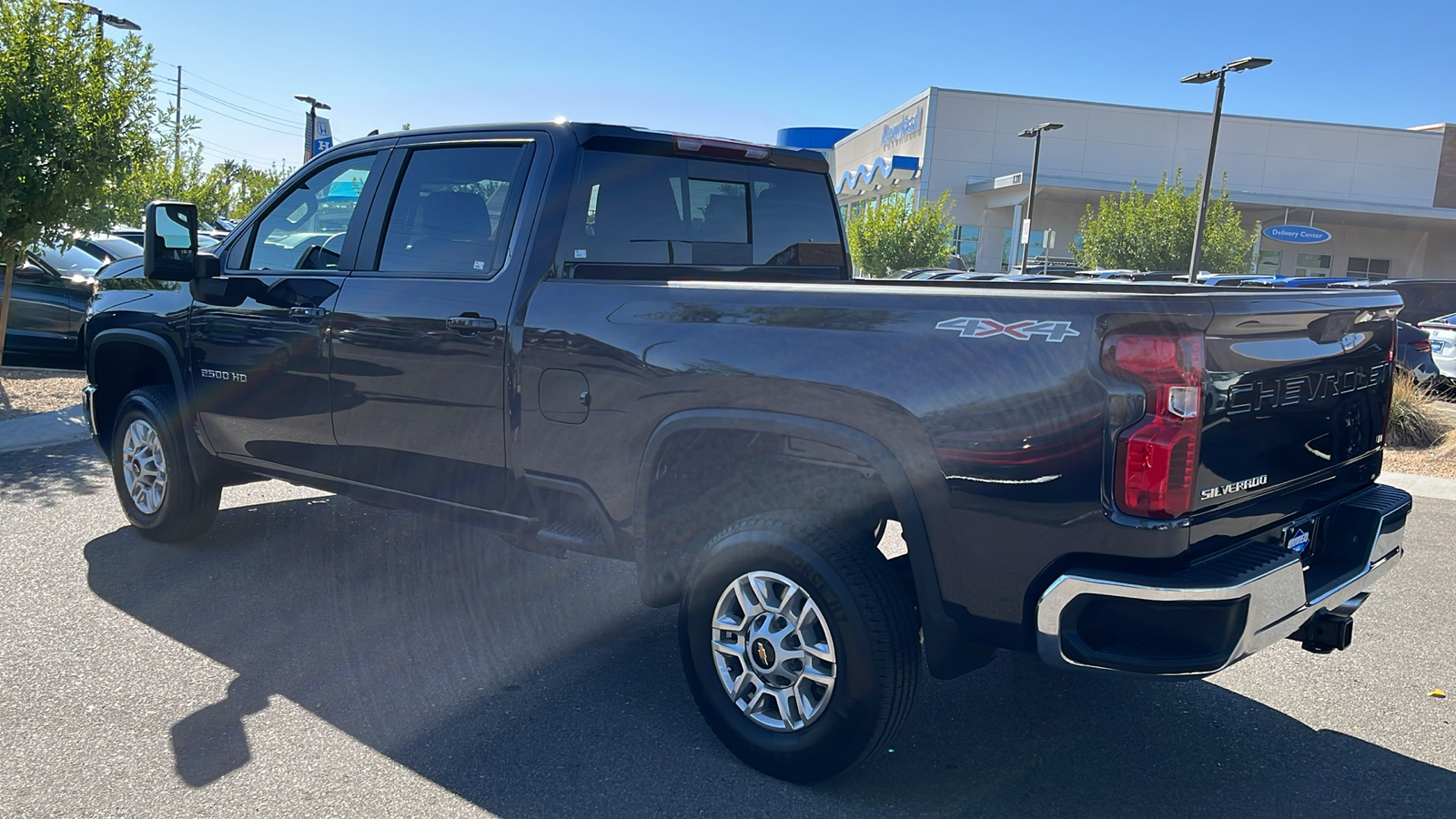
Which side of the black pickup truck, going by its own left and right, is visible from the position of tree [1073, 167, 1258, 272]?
right

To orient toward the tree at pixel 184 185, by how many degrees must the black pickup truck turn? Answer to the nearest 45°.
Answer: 0° — it already faces it

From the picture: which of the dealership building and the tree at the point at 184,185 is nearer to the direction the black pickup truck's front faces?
the tree

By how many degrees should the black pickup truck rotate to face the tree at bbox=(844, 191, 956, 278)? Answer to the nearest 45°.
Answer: approximately 45° to its right

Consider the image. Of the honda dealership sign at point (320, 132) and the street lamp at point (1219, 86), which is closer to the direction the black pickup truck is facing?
the honda dealership sign

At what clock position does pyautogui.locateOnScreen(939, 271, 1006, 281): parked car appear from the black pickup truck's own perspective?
The parked car is roughly at 2 o'clock from the black pickup truck.

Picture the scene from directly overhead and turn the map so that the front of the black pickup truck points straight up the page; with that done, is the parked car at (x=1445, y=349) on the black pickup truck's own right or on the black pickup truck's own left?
on the black pickup truck's own right

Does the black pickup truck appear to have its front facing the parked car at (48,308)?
yes

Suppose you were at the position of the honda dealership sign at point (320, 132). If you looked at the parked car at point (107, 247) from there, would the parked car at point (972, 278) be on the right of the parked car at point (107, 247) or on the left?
left

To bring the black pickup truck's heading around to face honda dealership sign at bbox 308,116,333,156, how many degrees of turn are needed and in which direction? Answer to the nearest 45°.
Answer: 0° — it already faces it

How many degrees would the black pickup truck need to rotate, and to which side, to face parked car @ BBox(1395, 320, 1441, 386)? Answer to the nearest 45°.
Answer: approximately 90° to its right

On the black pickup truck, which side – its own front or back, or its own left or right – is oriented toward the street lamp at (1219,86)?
right

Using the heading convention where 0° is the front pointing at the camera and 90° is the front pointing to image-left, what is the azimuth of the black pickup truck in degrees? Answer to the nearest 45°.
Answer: approximately 135°
